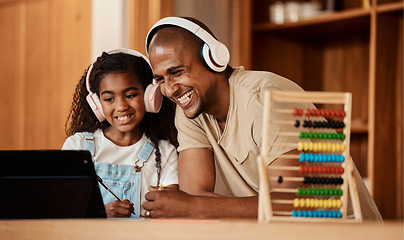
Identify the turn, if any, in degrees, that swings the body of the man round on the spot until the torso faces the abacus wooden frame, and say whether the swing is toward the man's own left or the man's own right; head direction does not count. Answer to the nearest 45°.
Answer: approximately 45° to the man's own left

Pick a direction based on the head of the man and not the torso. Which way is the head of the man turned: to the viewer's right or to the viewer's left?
to the viewer's left

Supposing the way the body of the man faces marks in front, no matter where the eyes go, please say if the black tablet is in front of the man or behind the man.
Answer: in front

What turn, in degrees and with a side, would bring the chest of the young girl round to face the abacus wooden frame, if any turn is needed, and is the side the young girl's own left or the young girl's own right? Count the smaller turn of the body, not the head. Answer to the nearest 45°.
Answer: approximately 45° to the young girl's own left

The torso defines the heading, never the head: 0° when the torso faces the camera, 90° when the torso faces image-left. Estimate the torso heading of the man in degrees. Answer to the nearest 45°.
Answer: approximately 45°

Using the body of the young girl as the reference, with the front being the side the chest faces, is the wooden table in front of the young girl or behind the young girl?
in front

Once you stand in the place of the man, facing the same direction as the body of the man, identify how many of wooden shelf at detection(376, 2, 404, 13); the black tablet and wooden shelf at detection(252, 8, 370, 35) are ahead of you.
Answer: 1

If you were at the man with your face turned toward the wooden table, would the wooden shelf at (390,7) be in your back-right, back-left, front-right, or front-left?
back-left

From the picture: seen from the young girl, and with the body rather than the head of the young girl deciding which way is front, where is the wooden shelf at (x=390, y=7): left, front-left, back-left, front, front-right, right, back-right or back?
back-left

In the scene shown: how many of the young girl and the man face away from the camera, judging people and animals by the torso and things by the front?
0

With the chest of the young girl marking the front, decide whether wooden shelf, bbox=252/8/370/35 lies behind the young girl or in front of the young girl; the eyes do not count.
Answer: behind

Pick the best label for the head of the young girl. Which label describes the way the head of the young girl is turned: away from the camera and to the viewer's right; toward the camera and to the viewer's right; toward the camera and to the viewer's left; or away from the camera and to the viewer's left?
toward the camera and to the viewer's left

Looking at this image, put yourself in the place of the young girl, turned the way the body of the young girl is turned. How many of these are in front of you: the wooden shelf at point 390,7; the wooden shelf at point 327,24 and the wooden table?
1
